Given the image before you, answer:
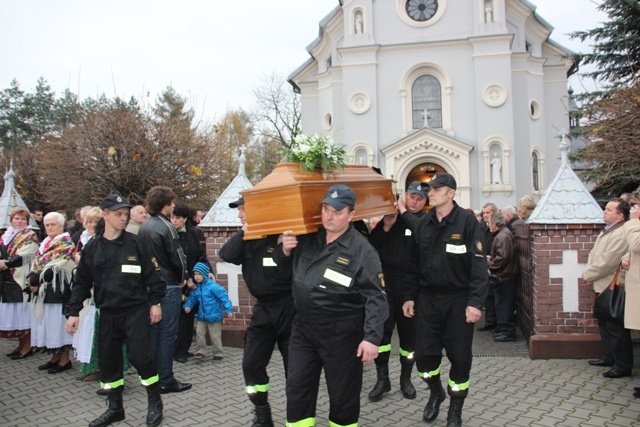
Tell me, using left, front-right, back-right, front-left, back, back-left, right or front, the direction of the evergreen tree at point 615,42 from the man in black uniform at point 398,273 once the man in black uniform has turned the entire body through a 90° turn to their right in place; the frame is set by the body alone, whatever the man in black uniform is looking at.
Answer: back-right

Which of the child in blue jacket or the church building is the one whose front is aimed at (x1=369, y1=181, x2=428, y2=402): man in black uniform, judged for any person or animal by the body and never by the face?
the church building

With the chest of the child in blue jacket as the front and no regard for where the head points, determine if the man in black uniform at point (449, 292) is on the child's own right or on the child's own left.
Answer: on the child's own left

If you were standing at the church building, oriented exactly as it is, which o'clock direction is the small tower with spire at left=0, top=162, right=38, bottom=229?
The small tower with spire is roughly at 1 o'clock from the church building.

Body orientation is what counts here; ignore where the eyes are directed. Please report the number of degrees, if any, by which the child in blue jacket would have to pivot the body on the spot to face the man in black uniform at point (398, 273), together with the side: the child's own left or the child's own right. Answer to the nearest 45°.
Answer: approximately 90° to the child's own left

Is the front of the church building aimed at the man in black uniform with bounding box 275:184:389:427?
yes

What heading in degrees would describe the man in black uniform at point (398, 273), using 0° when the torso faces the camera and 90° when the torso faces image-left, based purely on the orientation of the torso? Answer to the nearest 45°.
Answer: approximately 0°

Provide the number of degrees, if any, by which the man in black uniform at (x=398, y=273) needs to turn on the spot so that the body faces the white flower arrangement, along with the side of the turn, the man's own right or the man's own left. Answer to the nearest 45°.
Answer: approximately 45° to the man's own right

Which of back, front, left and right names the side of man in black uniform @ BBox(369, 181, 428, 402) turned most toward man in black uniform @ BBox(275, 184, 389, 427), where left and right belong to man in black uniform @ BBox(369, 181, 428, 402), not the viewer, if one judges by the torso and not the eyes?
front

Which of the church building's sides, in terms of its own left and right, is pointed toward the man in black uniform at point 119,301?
front

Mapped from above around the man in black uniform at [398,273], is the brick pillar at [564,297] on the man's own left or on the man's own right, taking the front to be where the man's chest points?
on the man's own left

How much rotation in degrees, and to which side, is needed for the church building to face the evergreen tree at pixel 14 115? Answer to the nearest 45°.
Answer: approximately 90° to its right

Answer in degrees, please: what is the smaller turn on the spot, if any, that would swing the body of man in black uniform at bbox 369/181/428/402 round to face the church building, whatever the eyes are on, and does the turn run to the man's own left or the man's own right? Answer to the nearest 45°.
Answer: approximately 180°

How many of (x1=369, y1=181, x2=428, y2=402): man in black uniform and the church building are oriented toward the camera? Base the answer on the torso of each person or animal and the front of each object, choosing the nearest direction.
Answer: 2

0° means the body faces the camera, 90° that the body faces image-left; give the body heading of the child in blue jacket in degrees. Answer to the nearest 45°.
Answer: approximately 45°
